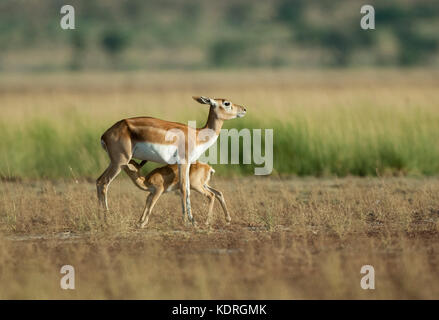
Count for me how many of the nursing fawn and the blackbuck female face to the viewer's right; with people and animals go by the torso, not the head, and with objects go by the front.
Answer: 1

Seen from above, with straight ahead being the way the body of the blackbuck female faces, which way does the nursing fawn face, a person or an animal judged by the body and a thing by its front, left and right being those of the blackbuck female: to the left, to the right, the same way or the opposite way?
the opposite way

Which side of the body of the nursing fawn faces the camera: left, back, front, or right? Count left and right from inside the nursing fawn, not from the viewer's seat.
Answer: left

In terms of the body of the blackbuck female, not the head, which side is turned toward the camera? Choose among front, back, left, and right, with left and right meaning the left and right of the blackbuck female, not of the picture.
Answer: right
